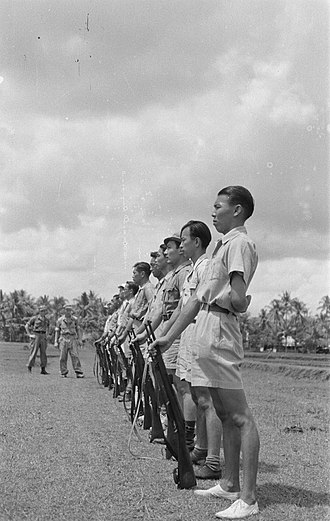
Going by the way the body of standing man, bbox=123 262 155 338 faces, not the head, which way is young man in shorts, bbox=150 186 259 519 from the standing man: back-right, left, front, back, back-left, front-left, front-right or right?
left

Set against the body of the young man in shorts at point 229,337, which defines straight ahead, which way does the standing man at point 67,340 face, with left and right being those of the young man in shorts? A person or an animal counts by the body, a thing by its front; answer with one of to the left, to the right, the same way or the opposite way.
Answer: to the left

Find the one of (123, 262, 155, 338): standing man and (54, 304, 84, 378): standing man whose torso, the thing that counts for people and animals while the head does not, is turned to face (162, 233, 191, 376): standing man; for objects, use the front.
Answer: (54, 304, 84, 378): standing man

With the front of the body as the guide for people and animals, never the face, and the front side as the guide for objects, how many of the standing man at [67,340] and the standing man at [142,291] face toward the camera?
1

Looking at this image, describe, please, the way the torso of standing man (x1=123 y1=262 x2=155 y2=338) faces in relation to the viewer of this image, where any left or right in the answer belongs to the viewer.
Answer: facing to the left of the viewer

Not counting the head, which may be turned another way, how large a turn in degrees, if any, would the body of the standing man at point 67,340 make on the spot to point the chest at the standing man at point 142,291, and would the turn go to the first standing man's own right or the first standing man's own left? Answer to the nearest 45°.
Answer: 0° — they already face them
